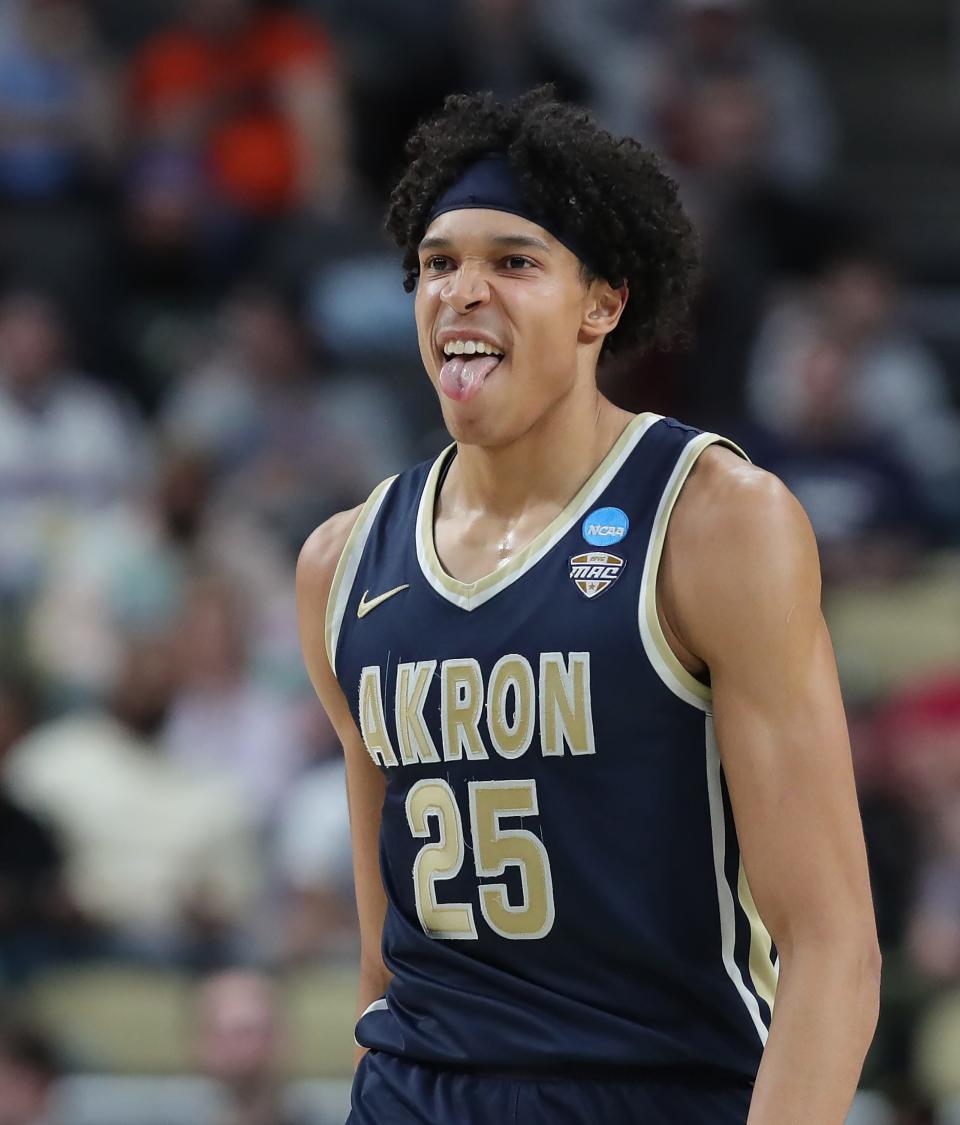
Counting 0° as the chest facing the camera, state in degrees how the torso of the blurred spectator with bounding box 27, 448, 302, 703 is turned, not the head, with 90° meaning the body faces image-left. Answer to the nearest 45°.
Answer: approximately 0°

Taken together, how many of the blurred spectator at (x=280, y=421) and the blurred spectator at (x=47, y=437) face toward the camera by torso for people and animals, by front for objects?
2

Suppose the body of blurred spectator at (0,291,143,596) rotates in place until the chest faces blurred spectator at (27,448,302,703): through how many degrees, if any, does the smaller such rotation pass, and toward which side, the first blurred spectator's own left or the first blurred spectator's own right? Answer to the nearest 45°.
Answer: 0° — they already face them

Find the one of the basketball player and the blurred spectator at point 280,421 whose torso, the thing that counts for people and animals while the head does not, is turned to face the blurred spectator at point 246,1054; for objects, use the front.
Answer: the blurred spectator at point 280,421

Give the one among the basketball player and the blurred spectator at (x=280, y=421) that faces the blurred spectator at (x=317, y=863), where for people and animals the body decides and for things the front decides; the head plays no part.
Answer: the blurred spectator at (x=280, y=421)

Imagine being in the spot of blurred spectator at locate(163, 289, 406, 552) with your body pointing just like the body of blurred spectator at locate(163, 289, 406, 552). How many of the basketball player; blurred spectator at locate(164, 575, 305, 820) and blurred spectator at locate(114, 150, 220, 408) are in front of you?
2

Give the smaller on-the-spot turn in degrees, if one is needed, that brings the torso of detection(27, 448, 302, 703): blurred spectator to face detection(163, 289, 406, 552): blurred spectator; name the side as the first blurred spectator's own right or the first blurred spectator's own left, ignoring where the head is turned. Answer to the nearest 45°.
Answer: approximately 135° to the first blurred spectator's own left

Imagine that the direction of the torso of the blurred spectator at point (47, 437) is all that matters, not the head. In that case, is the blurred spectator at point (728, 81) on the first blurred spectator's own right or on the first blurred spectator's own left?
on the first blurred spectator's own left

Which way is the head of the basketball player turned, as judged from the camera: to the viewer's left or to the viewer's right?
to the viewer's left

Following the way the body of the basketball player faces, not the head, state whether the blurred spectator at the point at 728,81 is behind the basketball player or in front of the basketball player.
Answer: behind

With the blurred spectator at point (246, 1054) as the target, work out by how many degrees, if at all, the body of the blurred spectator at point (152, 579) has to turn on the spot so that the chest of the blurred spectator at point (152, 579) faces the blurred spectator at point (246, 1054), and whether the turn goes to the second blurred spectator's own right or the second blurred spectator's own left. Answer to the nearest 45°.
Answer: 0° — they already face them

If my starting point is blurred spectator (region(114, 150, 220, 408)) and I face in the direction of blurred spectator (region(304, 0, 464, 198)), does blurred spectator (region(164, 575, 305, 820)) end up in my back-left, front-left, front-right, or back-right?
back-right
